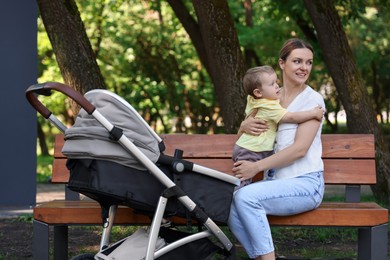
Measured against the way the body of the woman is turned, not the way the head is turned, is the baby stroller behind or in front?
in front

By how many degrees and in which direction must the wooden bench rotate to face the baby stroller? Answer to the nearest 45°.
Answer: approximately 45° to its right

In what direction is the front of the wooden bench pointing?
toward the camera
